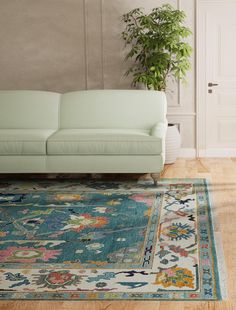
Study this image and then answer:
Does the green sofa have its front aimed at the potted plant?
no

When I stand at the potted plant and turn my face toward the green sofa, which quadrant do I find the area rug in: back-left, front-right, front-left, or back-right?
front-left

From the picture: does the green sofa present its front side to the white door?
no

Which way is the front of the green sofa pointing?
toward the camera

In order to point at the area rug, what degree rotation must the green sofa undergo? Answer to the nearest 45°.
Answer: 0° — it already faces it

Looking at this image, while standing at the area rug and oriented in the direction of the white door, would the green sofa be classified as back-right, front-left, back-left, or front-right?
front-left

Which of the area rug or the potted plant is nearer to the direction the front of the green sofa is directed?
the area rug

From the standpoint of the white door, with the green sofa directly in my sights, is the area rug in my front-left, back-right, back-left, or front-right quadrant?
front-left
